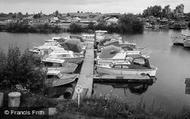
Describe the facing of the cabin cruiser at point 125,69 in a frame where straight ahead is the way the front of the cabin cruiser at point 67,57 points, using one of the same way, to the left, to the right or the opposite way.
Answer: the opposite way

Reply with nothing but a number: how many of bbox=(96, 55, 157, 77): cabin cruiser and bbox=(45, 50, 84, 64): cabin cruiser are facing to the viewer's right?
1
